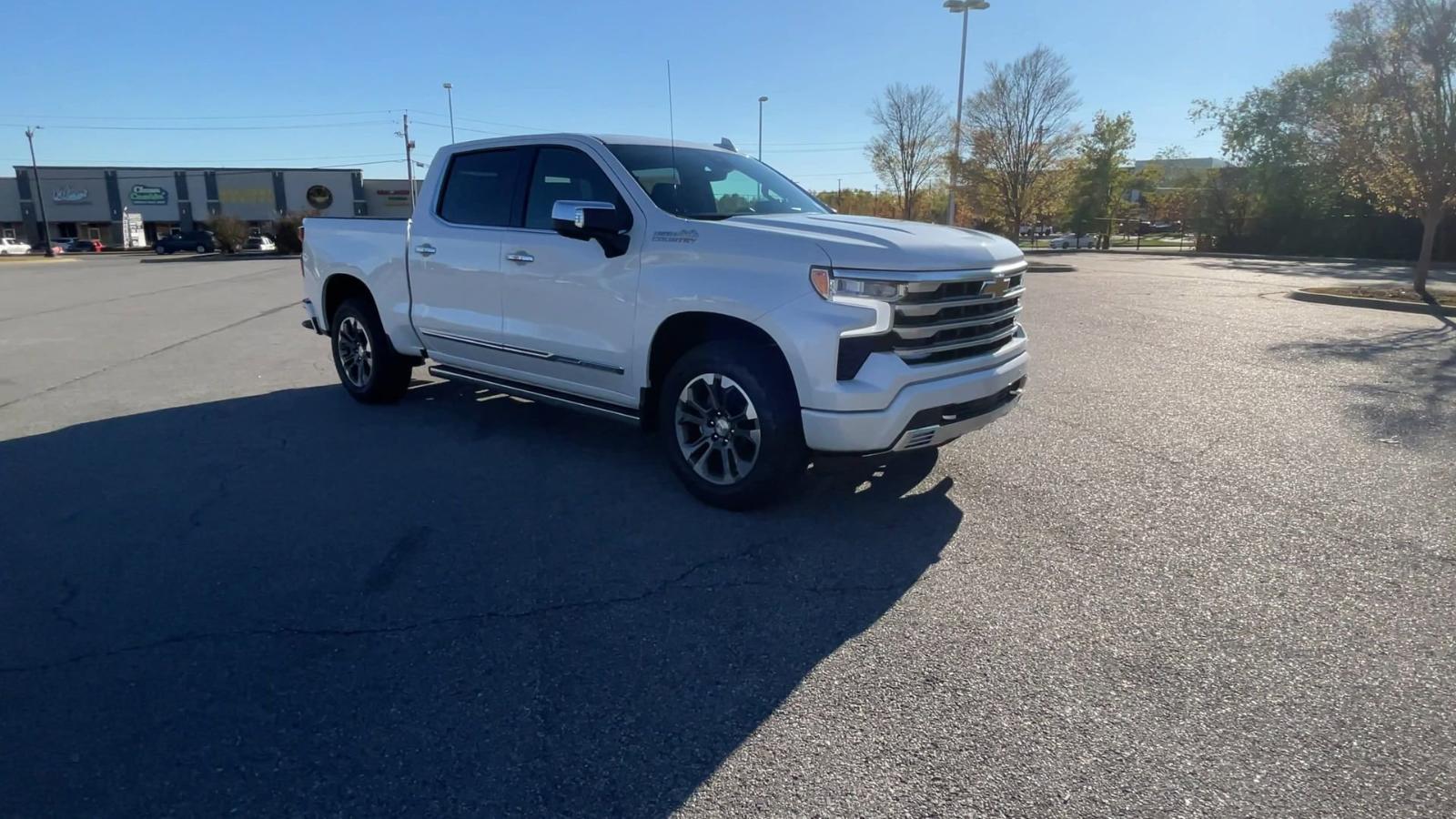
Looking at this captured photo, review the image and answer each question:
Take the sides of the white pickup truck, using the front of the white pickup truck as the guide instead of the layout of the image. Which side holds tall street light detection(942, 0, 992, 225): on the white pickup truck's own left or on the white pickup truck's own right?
on the white pickup truck's own left

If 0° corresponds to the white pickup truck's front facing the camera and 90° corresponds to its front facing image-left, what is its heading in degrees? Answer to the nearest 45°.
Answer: approximately 315°

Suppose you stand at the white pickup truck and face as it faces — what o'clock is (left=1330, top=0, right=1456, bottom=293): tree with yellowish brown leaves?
The tree with yellowish brown leaves is roughly at 9 o'clock from the white pickup truck.
